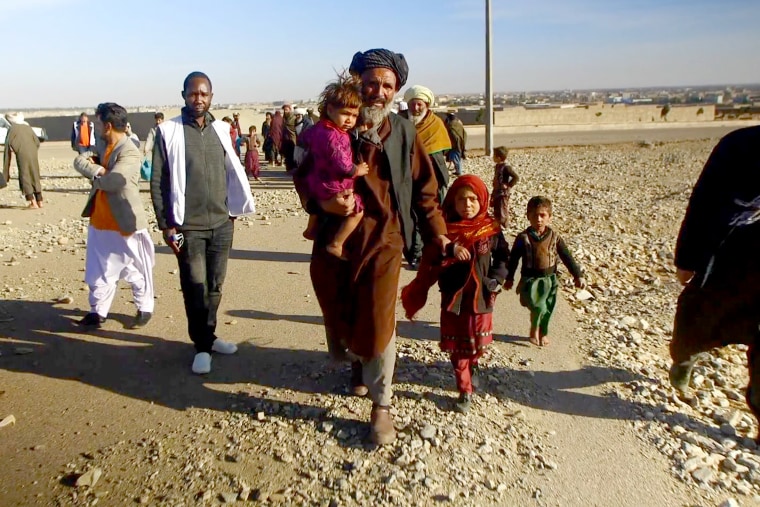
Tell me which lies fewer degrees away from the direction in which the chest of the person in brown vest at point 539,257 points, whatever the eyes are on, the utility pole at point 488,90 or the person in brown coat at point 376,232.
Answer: the person in brown coat

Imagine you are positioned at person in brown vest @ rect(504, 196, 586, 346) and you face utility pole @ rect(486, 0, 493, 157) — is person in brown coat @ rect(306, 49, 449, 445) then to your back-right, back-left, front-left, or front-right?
back-left

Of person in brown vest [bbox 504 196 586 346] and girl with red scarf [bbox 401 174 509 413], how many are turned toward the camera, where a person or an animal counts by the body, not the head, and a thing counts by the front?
2

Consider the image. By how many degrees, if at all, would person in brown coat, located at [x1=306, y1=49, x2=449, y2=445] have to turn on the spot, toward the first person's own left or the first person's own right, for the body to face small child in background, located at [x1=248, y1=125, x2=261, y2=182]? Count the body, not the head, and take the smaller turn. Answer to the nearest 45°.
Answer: approximately 180°

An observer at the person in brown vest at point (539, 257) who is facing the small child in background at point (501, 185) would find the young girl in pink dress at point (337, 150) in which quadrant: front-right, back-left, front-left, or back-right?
back-left

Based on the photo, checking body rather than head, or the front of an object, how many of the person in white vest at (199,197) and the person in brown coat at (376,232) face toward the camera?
2

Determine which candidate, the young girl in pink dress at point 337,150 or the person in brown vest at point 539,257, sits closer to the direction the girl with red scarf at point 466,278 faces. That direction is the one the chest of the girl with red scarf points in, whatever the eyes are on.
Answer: the young girl in pink dress

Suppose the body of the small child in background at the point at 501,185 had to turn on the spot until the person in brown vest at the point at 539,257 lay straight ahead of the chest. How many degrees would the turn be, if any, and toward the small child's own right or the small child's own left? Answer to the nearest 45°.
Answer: approximately 45° to the small child's own left

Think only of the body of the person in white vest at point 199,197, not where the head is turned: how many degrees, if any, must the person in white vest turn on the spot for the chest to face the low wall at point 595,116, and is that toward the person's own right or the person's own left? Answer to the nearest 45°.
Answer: approximately 135° to the person's own left

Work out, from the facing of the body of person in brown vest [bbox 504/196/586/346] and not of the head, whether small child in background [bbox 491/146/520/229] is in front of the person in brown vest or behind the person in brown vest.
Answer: behind

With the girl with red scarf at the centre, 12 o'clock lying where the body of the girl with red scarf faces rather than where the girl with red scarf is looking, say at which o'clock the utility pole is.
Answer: The utility pole is roughly at 6 o'clock from the girl with red scarf.

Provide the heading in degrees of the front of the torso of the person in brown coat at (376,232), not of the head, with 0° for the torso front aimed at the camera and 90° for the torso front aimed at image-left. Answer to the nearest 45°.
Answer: approximately 0°
